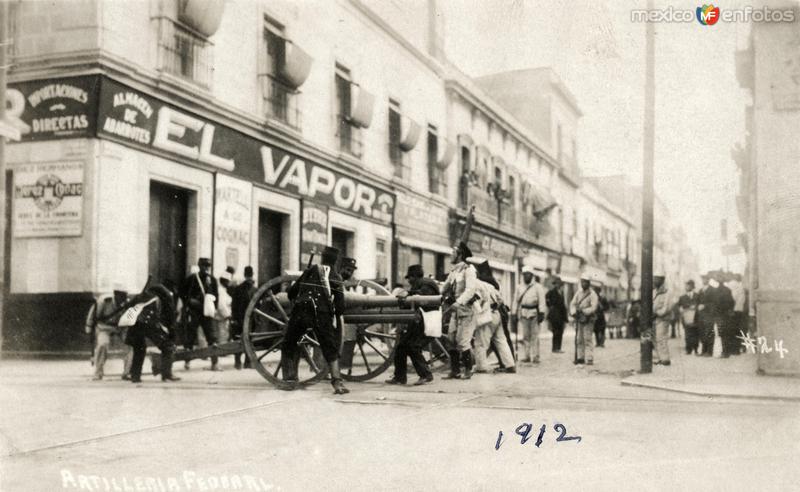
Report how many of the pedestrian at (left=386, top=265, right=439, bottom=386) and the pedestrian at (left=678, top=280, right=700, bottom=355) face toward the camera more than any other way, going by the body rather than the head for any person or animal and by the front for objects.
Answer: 1

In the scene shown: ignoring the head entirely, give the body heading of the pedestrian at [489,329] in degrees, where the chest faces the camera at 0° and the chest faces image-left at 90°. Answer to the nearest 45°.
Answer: approximately 90°

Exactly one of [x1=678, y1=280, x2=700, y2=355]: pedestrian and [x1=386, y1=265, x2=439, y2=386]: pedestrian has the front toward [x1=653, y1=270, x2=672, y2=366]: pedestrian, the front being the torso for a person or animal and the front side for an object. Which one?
[x1=678, y1=280, x2=700, y2=355]: pedestrian

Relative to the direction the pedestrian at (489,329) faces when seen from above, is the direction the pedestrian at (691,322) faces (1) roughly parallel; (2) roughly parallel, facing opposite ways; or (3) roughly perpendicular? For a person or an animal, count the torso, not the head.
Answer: roughly perpendicular

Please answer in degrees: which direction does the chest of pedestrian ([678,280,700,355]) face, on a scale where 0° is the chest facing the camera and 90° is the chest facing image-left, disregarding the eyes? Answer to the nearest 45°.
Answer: approximately 0°
